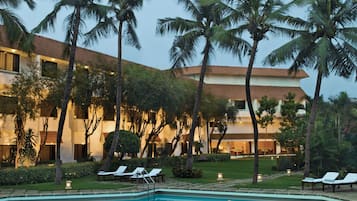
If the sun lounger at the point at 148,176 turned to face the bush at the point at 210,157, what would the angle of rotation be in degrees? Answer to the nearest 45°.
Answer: approximately 90° to its right

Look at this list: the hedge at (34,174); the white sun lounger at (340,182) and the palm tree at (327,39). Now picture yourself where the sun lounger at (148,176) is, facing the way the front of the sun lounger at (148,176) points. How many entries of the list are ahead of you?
1

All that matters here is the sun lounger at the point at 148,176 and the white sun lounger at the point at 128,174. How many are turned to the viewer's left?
2

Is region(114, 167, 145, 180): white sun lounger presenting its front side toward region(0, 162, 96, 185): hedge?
yes

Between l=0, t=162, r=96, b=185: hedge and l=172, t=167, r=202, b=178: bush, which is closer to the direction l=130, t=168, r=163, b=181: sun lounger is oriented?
the hedge

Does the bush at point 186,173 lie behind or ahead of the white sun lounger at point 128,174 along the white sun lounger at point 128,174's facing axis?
behind

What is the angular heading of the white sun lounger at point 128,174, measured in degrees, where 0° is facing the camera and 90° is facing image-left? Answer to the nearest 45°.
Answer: approximately 90°

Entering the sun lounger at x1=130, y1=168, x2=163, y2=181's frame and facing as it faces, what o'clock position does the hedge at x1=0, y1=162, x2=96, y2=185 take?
The hedge is roughly at 12 o'clock from the sun lounger.

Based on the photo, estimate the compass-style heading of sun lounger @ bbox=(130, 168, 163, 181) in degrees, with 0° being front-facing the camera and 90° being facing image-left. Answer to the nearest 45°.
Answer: approximately 90°

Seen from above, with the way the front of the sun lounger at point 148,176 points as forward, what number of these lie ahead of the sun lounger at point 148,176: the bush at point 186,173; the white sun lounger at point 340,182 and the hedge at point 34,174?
1

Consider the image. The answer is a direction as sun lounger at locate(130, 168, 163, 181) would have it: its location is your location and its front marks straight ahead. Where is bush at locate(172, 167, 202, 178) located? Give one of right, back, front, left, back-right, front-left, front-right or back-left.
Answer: back-right
